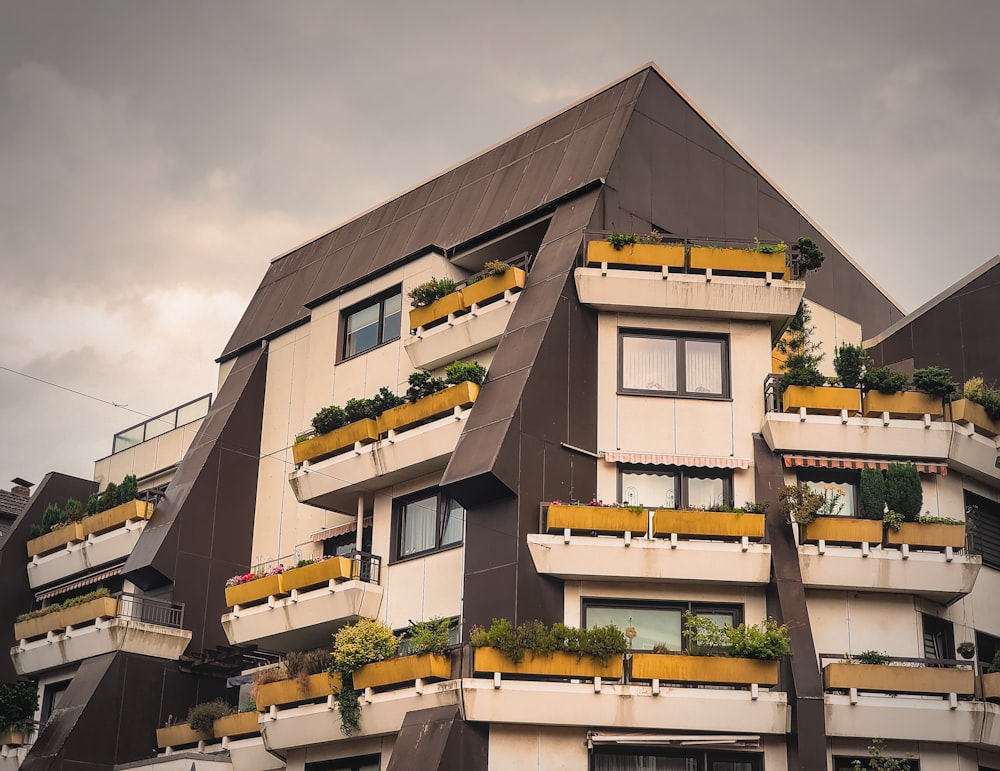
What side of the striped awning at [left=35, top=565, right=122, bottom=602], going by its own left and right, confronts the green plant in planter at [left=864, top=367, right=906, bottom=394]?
left

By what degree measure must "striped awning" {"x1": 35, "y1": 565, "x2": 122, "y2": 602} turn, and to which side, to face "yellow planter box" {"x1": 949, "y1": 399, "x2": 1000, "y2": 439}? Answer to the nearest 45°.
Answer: approximately 90° to its left

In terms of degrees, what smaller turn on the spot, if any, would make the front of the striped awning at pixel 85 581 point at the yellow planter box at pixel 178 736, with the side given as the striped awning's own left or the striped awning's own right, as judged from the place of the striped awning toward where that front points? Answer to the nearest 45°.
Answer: approximately 90° to the striped awning's own left

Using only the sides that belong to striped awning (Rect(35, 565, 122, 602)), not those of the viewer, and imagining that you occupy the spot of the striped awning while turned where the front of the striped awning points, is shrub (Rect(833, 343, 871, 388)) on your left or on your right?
on your left

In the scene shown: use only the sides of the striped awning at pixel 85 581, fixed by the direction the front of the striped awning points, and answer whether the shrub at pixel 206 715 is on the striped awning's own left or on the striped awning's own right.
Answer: on the striped awning's own left

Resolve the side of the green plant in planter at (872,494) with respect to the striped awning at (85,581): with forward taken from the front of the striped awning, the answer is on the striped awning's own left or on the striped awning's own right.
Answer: on the striped awning's own left

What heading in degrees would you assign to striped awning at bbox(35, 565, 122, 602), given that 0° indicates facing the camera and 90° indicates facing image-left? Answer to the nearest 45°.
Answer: approximately 45°

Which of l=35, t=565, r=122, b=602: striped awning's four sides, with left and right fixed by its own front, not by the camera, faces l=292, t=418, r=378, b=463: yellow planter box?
left

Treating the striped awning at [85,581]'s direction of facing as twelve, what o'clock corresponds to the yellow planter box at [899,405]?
The yellow planter box is roughly at 9 o'clock from the striped awning.
